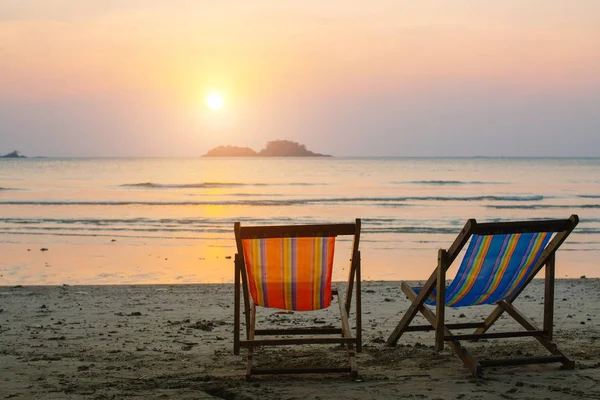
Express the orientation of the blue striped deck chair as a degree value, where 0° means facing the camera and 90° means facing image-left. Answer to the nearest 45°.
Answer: approximately 135°

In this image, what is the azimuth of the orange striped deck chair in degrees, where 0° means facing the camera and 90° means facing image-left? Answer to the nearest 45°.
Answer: approximately 180°

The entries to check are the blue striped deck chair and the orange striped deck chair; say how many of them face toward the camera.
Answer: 0

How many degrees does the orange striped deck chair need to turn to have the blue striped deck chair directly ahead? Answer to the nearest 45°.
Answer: approximately 90° to its right

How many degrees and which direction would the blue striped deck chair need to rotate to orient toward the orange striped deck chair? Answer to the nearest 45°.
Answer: approximately 45° to its left
